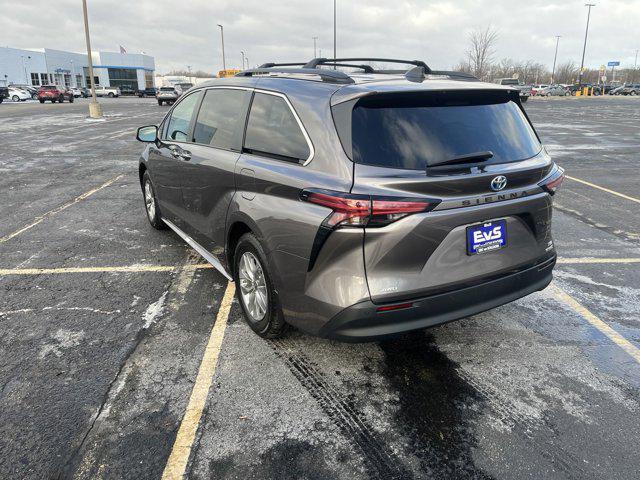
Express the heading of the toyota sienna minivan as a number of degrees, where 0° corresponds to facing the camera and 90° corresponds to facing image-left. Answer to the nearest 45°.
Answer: approximately 135°

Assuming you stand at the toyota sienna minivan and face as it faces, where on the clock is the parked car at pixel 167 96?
The parked car is roughly at 1 o'clock from the toyota sienna minivan.
